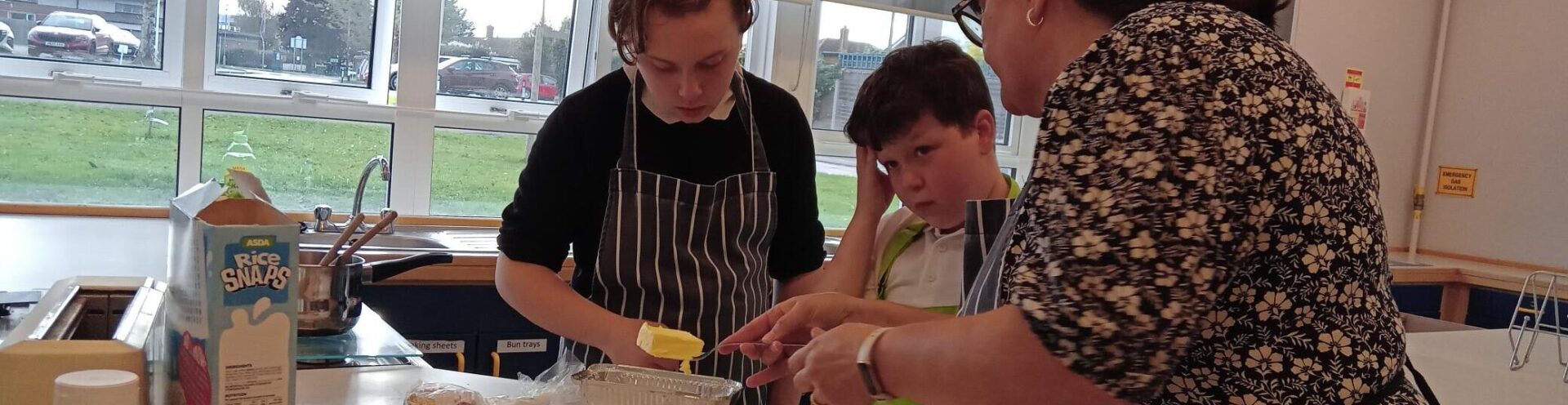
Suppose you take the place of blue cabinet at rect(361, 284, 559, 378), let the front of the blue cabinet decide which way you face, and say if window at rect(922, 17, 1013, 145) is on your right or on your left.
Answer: on your left

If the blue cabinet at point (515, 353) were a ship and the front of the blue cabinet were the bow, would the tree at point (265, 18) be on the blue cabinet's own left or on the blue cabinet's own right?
on the blue cabinet's own right

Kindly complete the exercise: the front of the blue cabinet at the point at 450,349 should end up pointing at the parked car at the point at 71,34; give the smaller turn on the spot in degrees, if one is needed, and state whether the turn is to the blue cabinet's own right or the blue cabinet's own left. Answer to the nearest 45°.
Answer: approximately 135° to the blue cabinet's own right

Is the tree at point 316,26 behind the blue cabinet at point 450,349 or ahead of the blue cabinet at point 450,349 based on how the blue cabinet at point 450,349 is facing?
behind

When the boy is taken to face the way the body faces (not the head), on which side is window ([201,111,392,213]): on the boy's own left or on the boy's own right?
on the boy's own right

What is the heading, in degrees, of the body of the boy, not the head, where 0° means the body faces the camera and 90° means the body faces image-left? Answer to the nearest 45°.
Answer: approximately 45°

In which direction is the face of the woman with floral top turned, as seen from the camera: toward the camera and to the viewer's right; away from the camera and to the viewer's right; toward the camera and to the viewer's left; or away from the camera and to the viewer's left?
away from the camera and to the viewer's left

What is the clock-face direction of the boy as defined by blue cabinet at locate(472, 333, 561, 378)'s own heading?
The boy is roughly at 11 o'clock from the blue cabinet.

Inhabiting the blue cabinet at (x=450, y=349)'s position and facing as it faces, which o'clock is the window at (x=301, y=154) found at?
The window is roughly at 5 o'clock from the blue cabinet.

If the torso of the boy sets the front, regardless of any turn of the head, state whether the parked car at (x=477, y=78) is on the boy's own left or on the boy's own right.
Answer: on the boy's own right

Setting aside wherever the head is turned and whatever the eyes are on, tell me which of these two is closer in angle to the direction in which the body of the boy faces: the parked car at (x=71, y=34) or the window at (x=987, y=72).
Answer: the parked car
